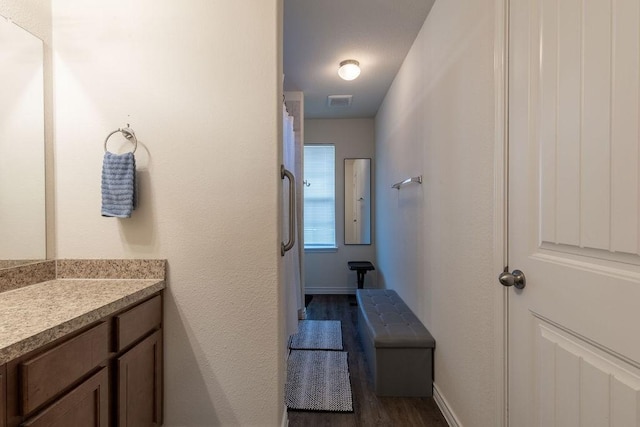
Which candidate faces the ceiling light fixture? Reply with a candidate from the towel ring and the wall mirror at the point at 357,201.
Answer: the wall mirror

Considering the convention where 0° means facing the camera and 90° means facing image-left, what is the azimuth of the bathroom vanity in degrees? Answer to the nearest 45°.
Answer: approximately 315°

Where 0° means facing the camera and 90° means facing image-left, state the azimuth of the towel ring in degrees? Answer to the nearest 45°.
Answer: approximately 45°

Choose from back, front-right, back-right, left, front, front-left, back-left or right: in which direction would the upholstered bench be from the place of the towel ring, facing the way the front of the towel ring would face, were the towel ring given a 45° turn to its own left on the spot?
left

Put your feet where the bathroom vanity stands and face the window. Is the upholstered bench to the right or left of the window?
right
